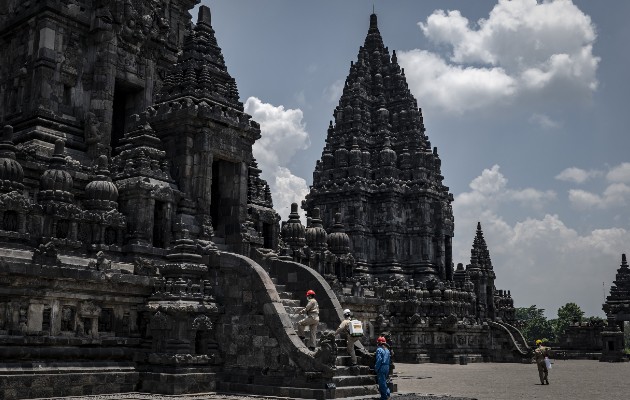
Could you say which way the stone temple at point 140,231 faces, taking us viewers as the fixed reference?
facing the viewer and to the right of the viewer
